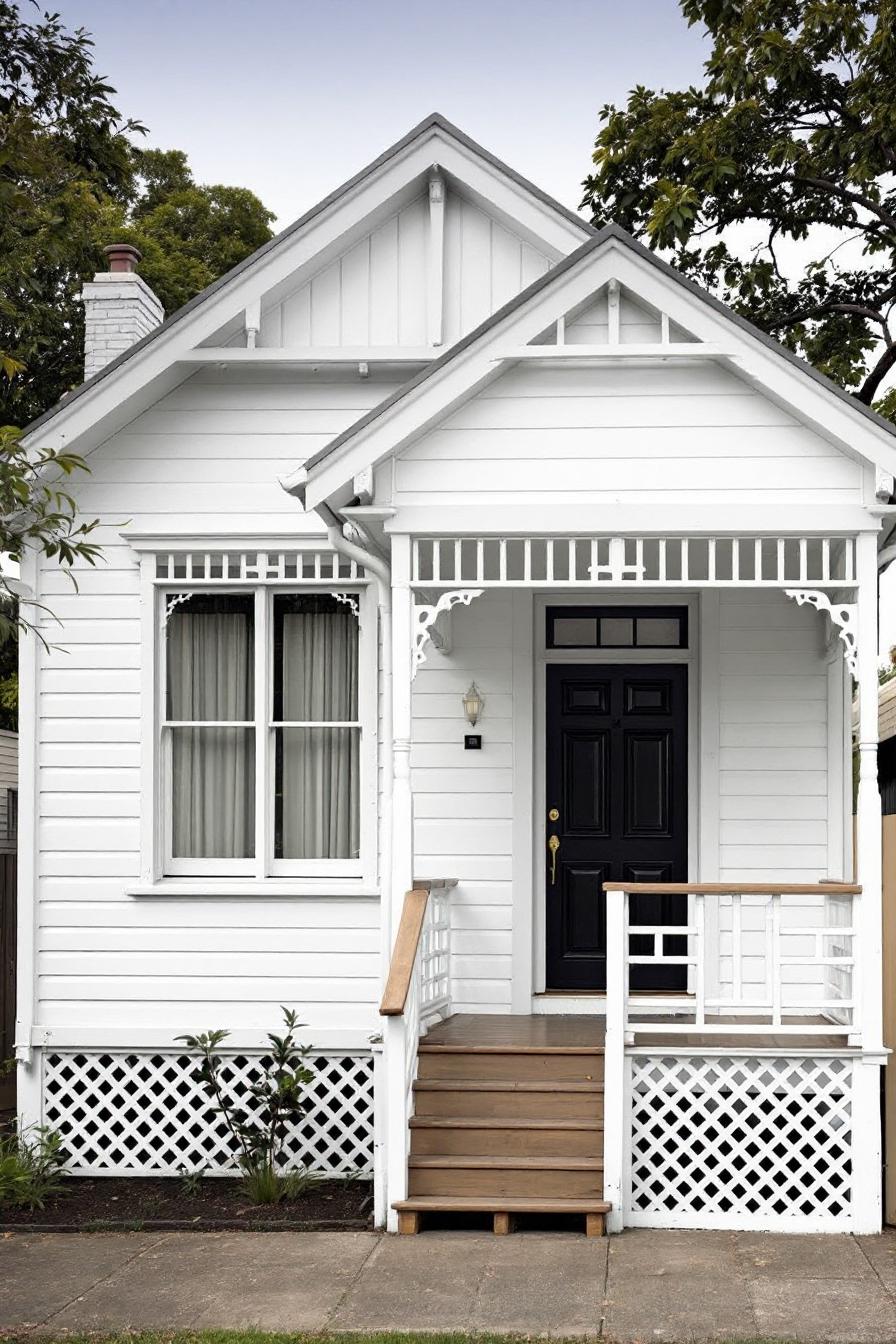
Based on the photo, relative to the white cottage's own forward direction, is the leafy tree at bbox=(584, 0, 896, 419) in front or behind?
behind

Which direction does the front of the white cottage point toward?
toward the camera

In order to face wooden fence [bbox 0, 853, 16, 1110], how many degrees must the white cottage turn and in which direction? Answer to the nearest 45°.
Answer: approximately 135° to its right

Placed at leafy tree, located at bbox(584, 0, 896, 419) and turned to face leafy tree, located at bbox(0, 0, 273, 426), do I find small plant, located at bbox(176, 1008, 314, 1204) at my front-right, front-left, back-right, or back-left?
front-left
